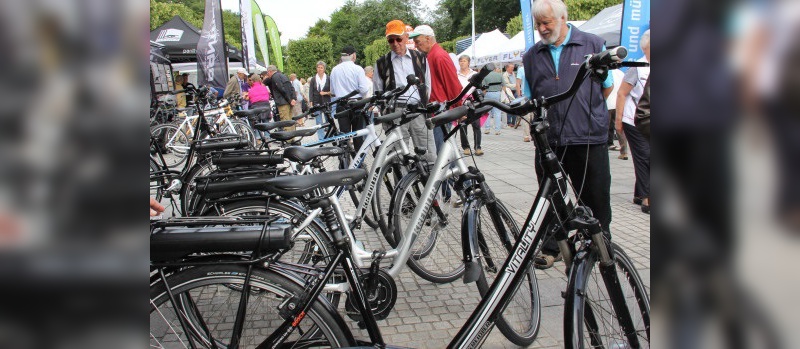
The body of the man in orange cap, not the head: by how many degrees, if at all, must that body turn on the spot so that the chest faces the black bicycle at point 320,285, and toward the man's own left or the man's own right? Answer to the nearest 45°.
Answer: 0° — they already face it

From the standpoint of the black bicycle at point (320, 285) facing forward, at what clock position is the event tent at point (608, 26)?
The event tent is roughly at 10 o'clock from the black bicycle.

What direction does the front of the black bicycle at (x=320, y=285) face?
to the viewer's right

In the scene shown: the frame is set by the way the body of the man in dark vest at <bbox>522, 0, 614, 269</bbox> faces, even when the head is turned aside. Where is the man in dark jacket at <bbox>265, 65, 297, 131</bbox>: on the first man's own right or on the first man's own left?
on the first man's own right

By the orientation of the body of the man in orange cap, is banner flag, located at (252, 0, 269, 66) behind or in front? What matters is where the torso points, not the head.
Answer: behind

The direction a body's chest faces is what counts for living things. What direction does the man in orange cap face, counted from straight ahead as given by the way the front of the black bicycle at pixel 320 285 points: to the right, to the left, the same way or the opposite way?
to the right

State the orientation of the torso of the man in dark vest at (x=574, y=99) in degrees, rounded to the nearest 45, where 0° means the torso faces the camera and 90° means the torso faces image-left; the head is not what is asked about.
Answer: approximately 45°
